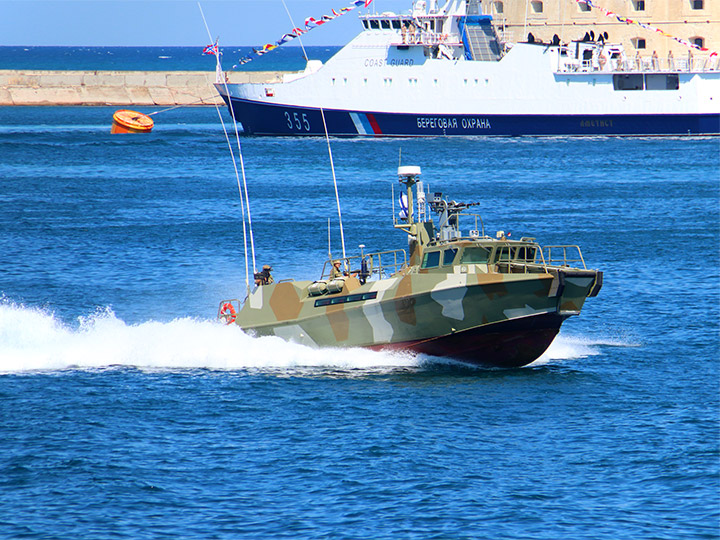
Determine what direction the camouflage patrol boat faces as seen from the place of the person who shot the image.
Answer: facing the viewer and to the right of the viewer
